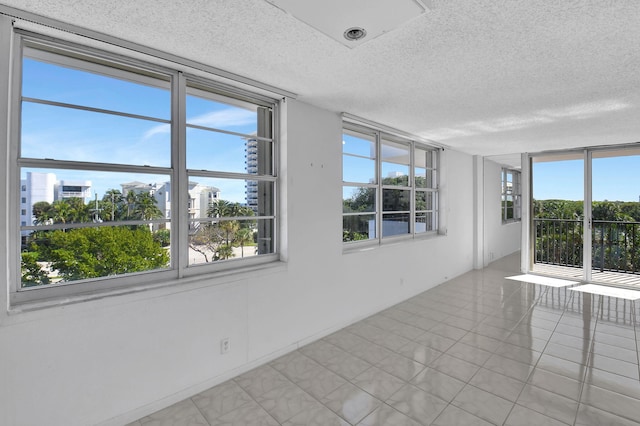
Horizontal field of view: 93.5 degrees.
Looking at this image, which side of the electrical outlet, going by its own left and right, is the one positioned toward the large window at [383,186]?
left

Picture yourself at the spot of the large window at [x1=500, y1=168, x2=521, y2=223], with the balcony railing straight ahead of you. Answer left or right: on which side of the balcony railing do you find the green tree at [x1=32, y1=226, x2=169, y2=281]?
right

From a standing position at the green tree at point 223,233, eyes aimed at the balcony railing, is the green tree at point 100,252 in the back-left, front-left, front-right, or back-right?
front-right

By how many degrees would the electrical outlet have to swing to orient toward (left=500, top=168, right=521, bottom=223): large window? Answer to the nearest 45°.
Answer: approximately 90° to its left

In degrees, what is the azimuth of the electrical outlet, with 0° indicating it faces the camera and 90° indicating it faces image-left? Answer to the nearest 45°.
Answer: approximately 315°
